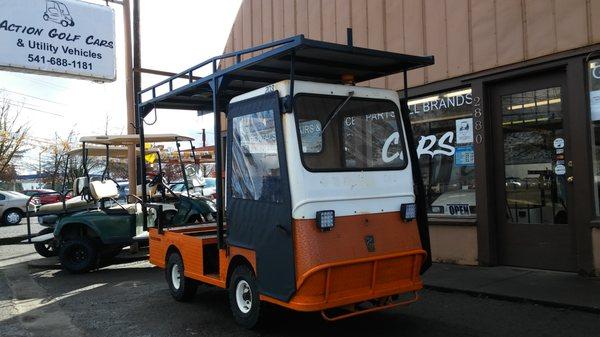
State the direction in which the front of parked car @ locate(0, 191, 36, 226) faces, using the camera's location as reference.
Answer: facing to the left of the viewer

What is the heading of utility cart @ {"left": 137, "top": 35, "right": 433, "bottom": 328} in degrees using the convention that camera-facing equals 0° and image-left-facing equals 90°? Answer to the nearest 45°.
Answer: approximately 315°

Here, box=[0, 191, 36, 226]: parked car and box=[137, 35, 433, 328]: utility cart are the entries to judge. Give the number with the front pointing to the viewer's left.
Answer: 1

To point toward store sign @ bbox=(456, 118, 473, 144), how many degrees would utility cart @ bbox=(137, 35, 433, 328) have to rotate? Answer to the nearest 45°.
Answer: approximately 90° to its left

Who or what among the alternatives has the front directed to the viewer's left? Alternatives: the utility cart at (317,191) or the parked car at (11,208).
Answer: the parked car

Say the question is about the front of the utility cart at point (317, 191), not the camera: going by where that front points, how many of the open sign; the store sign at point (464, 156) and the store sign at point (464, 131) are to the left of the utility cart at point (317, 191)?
3

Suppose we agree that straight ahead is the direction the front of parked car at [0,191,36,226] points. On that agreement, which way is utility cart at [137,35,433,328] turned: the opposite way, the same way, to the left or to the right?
to the left

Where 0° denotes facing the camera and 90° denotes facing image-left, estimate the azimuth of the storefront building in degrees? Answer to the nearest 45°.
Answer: approximately 45°
